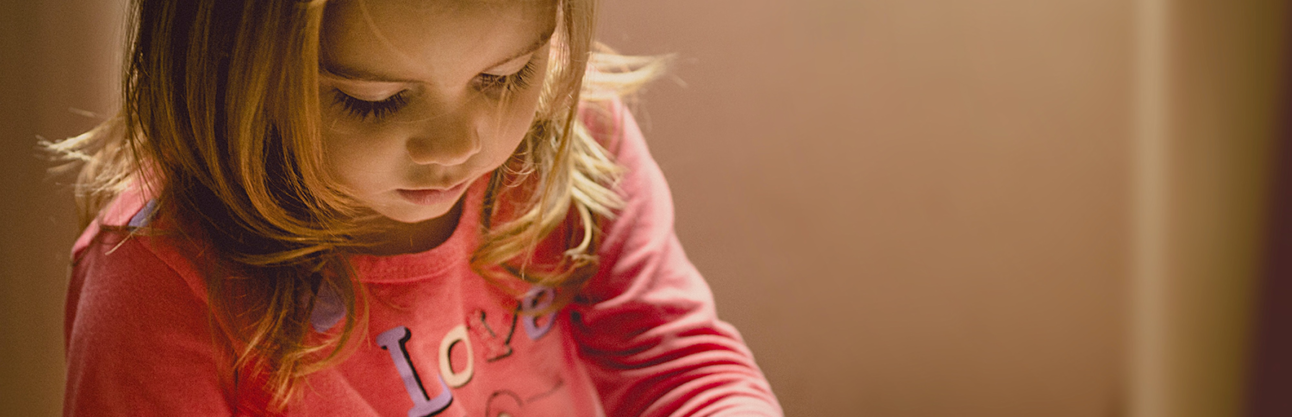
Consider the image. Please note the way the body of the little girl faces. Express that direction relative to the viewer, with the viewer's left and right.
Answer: facing the viewer and to the right of the viewer
